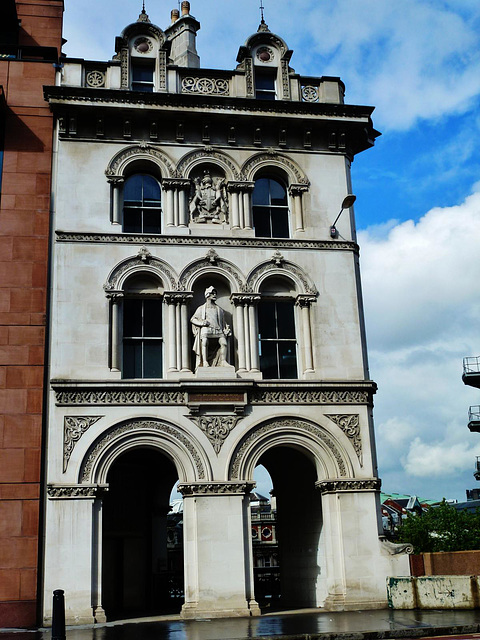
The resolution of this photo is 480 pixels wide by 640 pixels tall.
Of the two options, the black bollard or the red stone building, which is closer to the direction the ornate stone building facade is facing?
the black bollard

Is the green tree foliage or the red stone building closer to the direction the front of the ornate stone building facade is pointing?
the red stone building

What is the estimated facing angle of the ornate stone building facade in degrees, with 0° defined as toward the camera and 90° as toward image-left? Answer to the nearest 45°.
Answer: approximately 0°

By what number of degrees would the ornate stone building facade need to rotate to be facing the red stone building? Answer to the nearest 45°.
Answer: approximately 90° to its right

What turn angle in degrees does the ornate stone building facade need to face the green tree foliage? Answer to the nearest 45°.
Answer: approximately 135° to its left

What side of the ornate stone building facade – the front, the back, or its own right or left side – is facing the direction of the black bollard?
front

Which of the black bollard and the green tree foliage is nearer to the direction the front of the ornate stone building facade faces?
the black bollard
